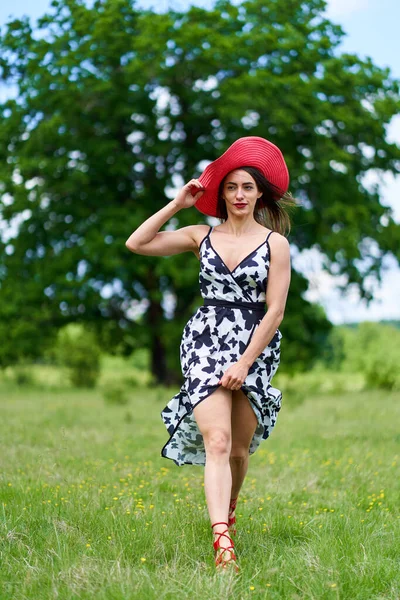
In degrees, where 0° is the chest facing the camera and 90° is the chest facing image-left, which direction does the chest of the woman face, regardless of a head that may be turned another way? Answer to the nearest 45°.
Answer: approximately 0°
